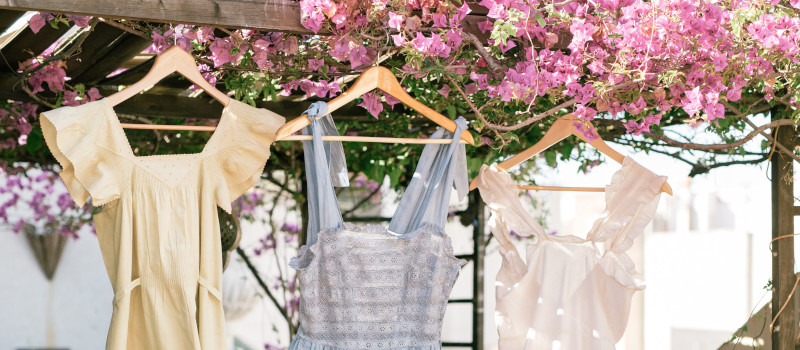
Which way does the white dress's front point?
toward the camera

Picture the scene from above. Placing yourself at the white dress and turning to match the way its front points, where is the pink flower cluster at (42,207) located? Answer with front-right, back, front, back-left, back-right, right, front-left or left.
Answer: back-right

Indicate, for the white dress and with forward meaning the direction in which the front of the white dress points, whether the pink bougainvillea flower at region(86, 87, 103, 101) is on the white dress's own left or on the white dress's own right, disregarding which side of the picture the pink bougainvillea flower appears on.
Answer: on the white dress's own right

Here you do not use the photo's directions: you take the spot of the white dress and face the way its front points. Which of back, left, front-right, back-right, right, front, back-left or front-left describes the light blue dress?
front-right

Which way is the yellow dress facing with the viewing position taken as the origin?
facing the viewer

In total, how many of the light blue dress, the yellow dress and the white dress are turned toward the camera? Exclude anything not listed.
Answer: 3

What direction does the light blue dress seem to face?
toward the camera

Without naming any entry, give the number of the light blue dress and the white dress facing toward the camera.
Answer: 2

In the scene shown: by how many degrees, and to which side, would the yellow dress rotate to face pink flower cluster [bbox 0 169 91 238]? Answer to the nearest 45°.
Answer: approximately 180°
